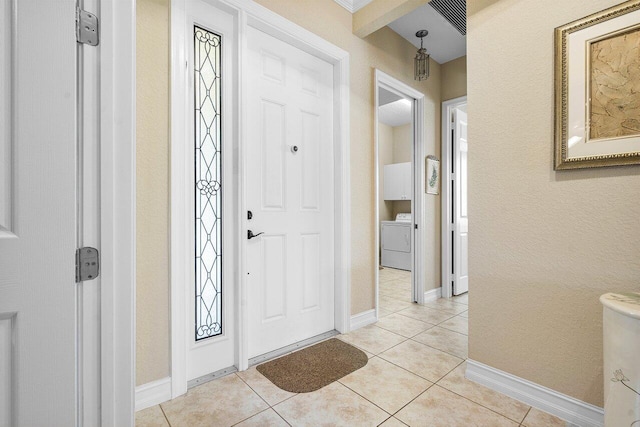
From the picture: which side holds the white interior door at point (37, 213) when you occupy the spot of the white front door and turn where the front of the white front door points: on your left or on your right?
on your right

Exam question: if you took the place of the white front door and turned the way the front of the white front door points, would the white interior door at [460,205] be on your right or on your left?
on your left

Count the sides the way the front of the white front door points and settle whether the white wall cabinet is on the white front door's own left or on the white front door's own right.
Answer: on the white front door's own left

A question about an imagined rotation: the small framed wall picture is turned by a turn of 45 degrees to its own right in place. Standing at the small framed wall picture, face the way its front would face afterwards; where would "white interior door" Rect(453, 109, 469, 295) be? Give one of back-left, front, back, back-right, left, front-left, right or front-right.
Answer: back-left

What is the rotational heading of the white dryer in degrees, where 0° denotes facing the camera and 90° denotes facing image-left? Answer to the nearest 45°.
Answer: approximately 45°

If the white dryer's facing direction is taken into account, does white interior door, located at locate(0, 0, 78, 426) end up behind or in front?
in front

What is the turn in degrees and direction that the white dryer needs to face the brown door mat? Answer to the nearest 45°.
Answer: approximately 45° to its left
